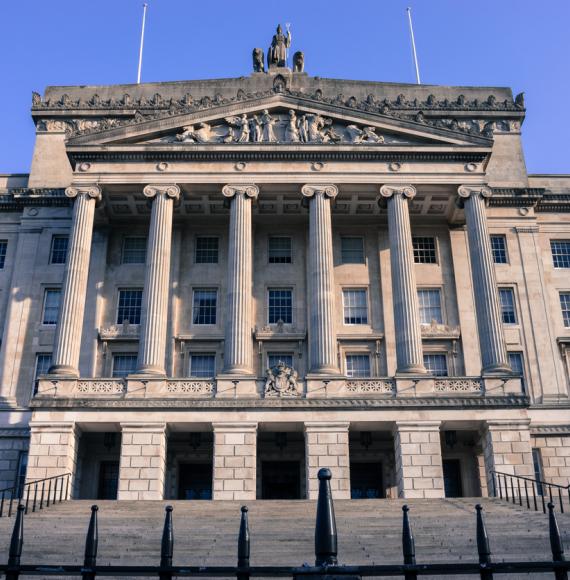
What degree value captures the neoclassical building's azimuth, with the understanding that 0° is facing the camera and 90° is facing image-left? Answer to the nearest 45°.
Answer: approximately 0°

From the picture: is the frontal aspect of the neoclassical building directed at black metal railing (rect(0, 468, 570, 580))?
yes
